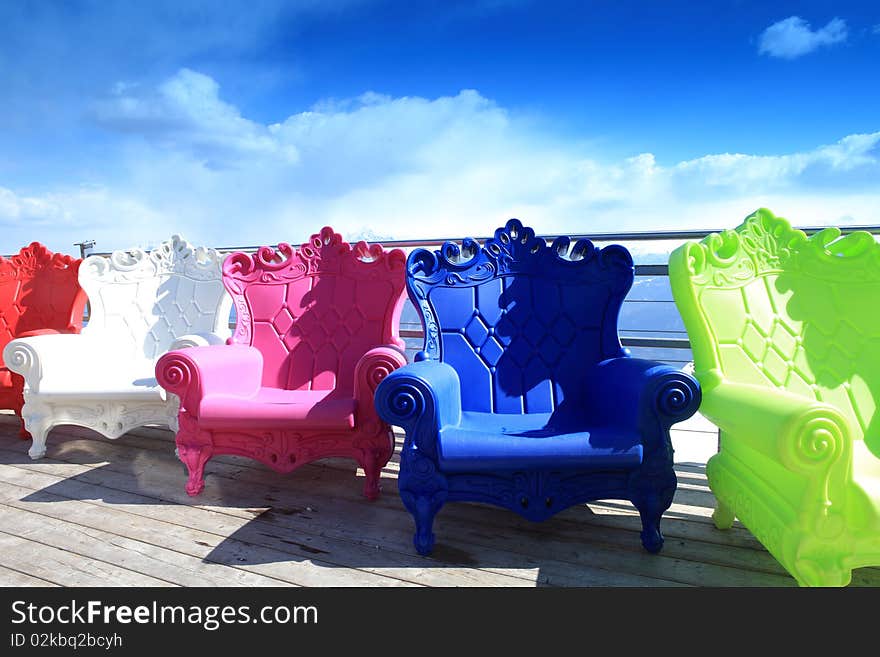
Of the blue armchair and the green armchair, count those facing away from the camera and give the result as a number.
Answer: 0

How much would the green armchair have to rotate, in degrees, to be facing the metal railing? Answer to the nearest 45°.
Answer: approximately 180°

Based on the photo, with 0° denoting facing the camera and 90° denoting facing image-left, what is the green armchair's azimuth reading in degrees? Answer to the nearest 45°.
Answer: approximately 315°

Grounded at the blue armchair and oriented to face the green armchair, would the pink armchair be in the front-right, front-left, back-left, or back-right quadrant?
back-left

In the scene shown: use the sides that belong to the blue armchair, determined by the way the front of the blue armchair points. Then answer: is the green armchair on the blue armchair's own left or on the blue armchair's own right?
on the blue armchair's own left

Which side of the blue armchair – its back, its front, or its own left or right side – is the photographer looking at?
front

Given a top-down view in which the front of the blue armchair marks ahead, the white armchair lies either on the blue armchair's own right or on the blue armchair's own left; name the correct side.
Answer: on the blue armchair's own right
